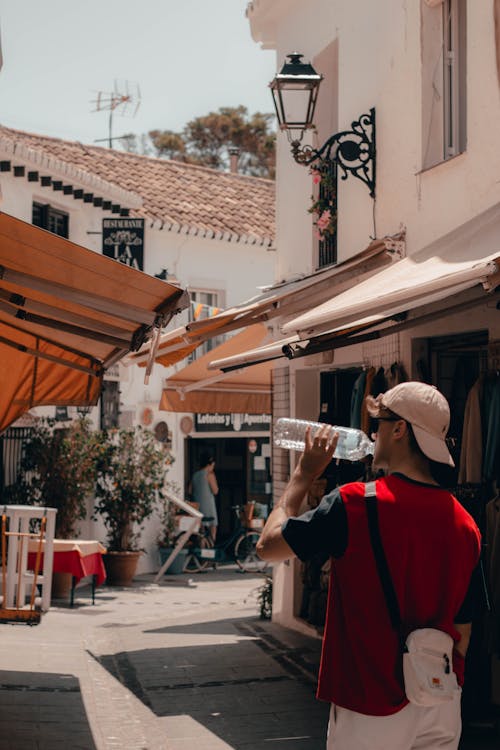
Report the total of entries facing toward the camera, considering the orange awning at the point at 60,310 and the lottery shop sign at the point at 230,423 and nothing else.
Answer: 1

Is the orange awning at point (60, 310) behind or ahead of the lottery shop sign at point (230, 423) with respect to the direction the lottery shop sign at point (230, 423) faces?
ahead

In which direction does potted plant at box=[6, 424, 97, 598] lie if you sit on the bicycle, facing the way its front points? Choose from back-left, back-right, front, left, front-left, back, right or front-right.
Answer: back-right

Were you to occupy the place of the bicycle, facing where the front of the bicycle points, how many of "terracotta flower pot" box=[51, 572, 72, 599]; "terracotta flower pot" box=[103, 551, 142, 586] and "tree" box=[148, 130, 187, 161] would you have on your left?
1

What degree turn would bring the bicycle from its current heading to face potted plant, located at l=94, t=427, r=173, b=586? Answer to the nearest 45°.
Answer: approximately 135° to its right

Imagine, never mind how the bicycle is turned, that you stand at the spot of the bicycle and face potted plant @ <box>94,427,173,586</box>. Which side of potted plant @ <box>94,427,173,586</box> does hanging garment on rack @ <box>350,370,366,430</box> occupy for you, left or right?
left

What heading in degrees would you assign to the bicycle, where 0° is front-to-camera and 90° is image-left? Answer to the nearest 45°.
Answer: approximately 270°

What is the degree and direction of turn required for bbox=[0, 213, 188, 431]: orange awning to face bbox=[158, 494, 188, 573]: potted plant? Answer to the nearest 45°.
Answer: approximately 90° to its left

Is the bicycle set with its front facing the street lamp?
no

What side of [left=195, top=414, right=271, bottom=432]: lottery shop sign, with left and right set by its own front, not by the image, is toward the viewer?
front

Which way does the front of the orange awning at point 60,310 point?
to the viewer's right

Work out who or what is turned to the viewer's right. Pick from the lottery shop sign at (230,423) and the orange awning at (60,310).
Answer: the orange awning

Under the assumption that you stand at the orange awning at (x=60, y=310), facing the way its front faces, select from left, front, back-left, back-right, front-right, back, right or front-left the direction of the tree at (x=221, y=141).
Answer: left

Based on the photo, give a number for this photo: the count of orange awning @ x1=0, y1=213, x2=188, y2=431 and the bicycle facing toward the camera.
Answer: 0

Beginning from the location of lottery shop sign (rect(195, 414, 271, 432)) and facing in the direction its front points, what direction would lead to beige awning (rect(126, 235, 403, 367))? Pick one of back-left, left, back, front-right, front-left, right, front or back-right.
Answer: front

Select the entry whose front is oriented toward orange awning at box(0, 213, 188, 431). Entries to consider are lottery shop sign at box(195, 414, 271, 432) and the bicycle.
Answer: the lottery shop sign

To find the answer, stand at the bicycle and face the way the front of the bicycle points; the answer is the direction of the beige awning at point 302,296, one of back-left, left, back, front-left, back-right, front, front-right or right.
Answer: right

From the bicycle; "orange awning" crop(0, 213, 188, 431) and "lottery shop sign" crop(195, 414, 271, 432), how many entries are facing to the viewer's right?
2

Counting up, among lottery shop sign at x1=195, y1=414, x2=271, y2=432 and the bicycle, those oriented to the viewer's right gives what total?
1
